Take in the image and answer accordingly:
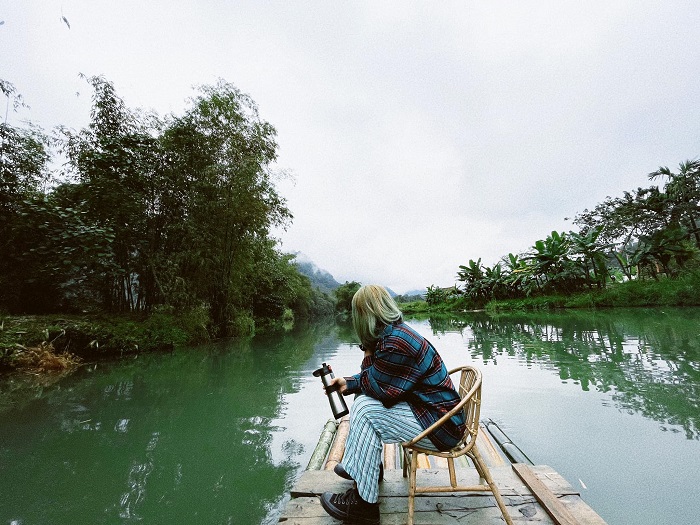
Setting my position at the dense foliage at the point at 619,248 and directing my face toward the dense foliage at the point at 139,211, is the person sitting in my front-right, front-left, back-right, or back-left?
front-left

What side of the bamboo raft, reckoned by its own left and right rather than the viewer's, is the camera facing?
back

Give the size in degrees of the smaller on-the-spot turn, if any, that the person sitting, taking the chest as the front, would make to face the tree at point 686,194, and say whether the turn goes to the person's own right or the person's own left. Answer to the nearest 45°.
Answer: approximately 135° to the person's own right

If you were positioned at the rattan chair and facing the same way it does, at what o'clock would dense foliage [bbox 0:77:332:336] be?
The dense foliage is roughly at 1 o'clock from the rattan chair.

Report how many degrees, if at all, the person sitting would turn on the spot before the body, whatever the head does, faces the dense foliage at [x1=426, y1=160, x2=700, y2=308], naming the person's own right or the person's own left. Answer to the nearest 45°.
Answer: approximately 135° to the person's own right

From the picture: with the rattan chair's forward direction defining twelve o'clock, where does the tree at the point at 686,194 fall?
The tree is roughly at 4 o'clock from the rattan chair.

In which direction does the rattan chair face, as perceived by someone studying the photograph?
facing to the left of the viewer

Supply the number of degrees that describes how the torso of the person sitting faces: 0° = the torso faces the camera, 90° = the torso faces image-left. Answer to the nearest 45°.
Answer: approximately 90°

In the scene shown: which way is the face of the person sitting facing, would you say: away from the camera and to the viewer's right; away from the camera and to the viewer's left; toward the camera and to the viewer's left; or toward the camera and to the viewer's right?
away from the camera and to the viewer's left

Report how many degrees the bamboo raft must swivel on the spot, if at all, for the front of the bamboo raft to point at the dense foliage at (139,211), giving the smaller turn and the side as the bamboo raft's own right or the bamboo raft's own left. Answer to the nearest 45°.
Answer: approximately 45° to the bamboo raft's own left

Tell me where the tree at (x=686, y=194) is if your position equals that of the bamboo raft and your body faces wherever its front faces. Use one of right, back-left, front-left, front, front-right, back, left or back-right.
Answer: front-right
